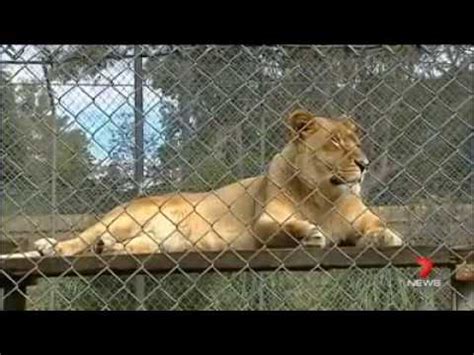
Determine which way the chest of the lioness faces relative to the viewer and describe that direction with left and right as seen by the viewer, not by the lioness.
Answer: facing to the right of the viewer
